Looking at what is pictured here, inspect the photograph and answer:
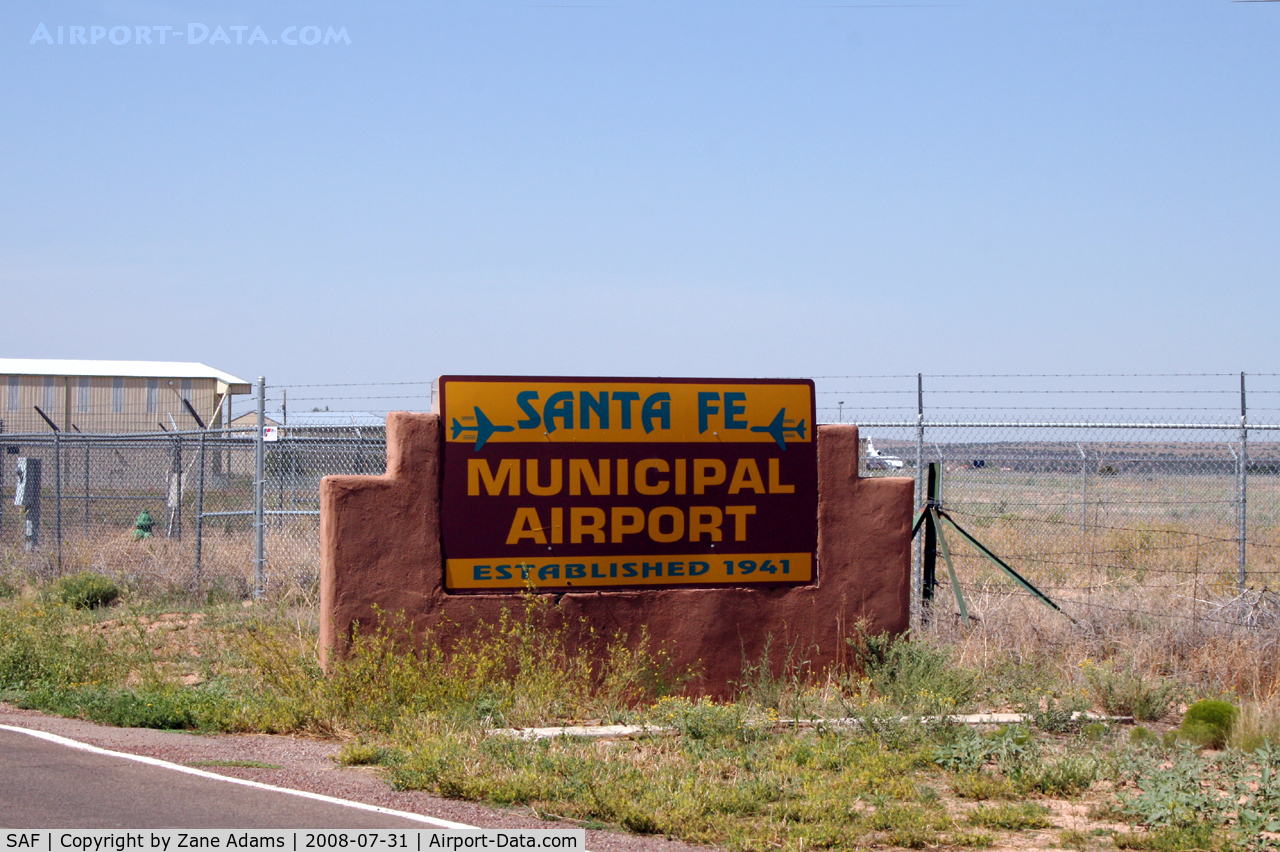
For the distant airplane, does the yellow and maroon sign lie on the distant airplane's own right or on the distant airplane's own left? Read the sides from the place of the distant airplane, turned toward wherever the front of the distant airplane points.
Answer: on the distant airplane's own right

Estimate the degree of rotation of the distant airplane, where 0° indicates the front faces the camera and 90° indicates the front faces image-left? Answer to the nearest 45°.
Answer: approximately 270°

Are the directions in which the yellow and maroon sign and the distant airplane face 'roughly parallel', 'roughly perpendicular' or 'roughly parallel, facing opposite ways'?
roughly perpendicular

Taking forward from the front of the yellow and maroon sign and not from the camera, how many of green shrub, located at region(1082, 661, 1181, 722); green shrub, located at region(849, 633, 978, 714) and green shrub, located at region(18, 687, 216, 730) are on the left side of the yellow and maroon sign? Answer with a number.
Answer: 2

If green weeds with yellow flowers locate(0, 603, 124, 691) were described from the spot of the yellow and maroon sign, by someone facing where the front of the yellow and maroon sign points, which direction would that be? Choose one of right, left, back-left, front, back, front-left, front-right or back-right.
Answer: right

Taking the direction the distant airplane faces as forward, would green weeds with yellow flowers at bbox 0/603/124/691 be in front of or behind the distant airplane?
behind

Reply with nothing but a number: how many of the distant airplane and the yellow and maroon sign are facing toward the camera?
1

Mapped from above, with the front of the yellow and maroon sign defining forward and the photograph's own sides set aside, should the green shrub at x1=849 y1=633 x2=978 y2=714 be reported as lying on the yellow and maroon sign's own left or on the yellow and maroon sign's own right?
on the yellow and maroon sign's own left

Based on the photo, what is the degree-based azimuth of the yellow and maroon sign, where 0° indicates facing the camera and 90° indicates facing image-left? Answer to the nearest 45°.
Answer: approximately 0°

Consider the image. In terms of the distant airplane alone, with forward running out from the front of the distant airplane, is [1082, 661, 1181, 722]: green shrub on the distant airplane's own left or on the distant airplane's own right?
on the distant airplane's own right

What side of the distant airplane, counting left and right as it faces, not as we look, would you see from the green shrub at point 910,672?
right

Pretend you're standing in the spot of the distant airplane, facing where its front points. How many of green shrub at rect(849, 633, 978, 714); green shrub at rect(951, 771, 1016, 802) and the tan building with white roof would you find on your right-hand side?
2
